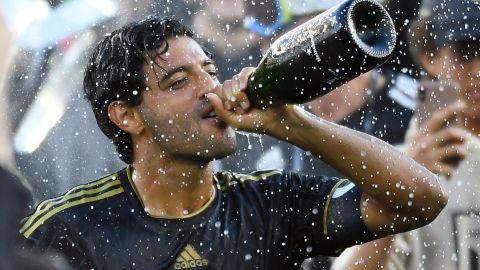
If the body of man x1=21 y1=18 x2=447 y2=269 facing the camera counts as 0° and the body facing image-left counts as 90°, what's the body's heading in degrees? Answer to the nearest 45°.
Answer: approximately 315°

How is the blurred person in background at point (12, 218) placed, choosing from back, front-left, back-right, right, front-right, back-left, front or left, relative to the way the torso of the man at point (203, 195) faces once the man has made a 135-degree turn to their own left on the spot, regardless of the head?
back

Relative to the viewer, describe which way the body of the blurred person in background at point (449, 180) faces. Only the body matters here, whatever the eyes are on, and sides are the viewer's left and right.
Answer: facing the viewer and to the right of the viewer

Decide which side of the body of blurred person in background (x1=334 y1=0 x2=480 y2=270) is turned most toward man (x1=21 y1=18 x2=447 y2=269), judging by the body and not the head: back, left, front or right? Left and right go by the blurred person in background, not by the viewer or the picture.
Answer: front

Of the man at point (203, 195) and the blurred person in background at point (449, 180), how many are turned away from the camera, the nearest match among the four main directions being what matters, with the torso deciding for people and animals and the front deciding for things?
0

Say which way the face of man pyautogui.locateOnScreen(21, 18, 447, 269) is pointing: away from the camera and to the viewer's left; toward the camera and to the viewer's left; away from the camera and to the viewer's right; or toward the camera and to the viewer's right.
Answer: toward the camera and to the viewer's right
